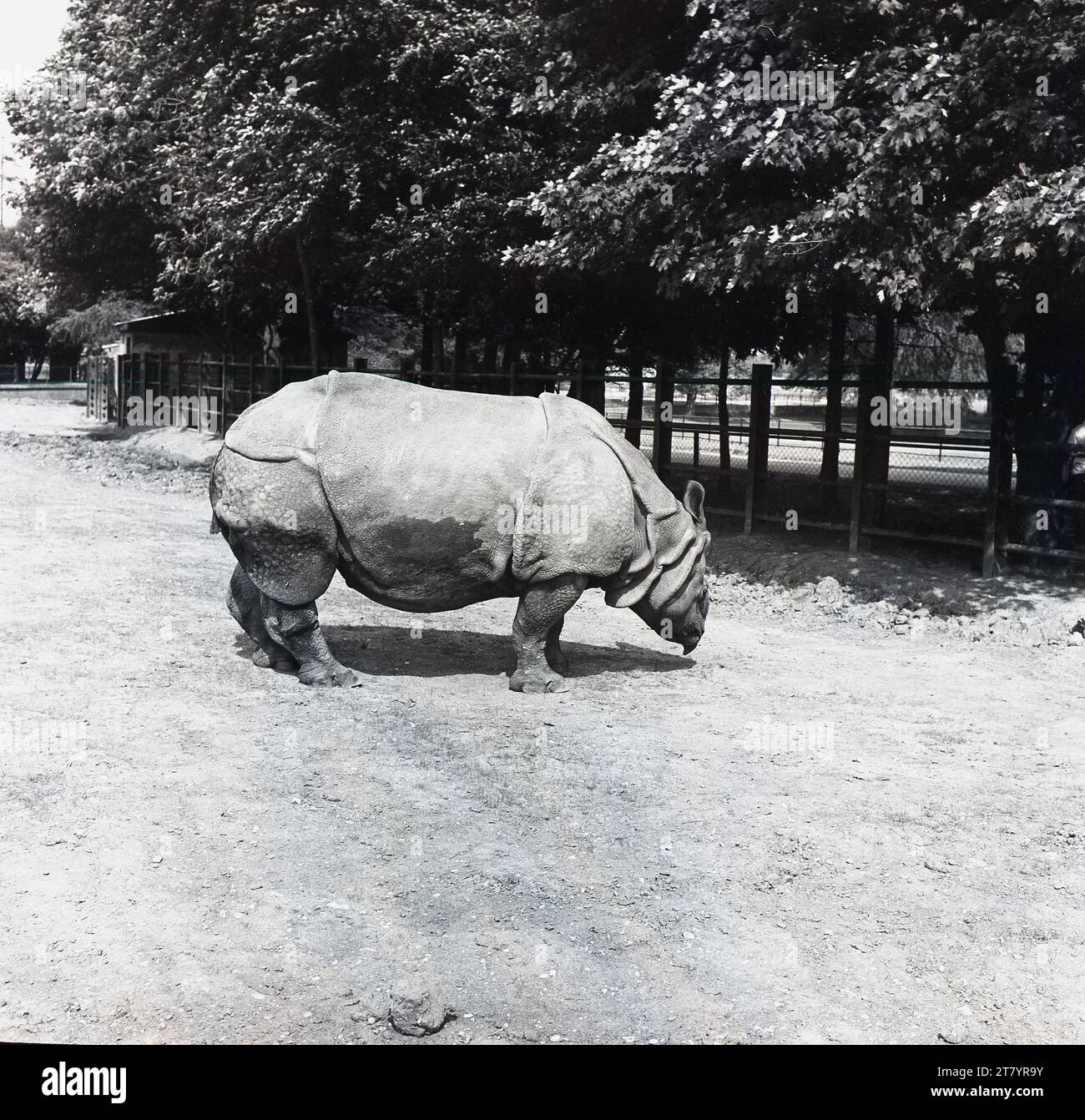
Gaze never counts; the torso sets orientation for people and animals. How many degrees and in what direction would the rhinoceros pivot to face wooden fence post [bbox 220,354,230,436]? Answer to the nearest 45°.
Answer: approximately 90° to its left

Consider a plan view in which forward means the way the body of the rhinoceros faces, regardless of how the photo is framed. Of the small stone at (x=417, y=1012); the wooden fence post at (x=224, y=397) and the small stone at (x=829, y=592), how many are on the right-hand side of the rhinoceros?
1

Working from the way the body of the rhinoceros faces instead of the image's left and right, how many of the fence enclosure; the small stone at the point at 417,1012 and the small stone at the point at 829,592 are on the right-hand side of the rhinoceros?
1

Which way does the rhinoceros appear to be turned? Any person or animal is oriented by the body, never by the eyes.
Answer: to the viewer's right

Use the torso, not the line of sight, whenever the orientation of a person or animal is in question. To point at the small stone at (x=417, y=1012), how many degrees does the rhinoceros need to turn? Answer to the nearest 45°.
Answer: approximately 90° to its right

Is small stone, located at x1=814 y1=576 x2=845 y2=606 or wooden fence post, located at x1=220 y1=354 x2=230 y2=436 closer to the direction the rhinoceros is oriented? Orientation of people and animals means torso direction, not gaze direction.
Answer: the small stone

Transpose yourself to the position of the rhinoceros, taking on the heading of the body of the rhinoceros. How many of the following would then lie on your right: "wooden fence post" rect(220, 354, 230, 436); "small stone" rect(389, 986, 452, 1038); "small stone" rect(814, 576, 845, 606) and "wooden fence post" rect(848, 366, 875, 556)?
1

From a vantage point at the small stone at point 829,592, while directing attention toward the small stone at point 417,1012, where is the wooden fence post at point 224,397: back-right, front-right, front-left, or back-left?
back-right

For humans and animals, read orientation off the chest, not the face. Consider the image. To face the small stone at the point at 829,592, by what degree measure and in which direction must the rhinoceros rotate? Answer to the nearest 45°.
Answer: approximately 45° to its left
